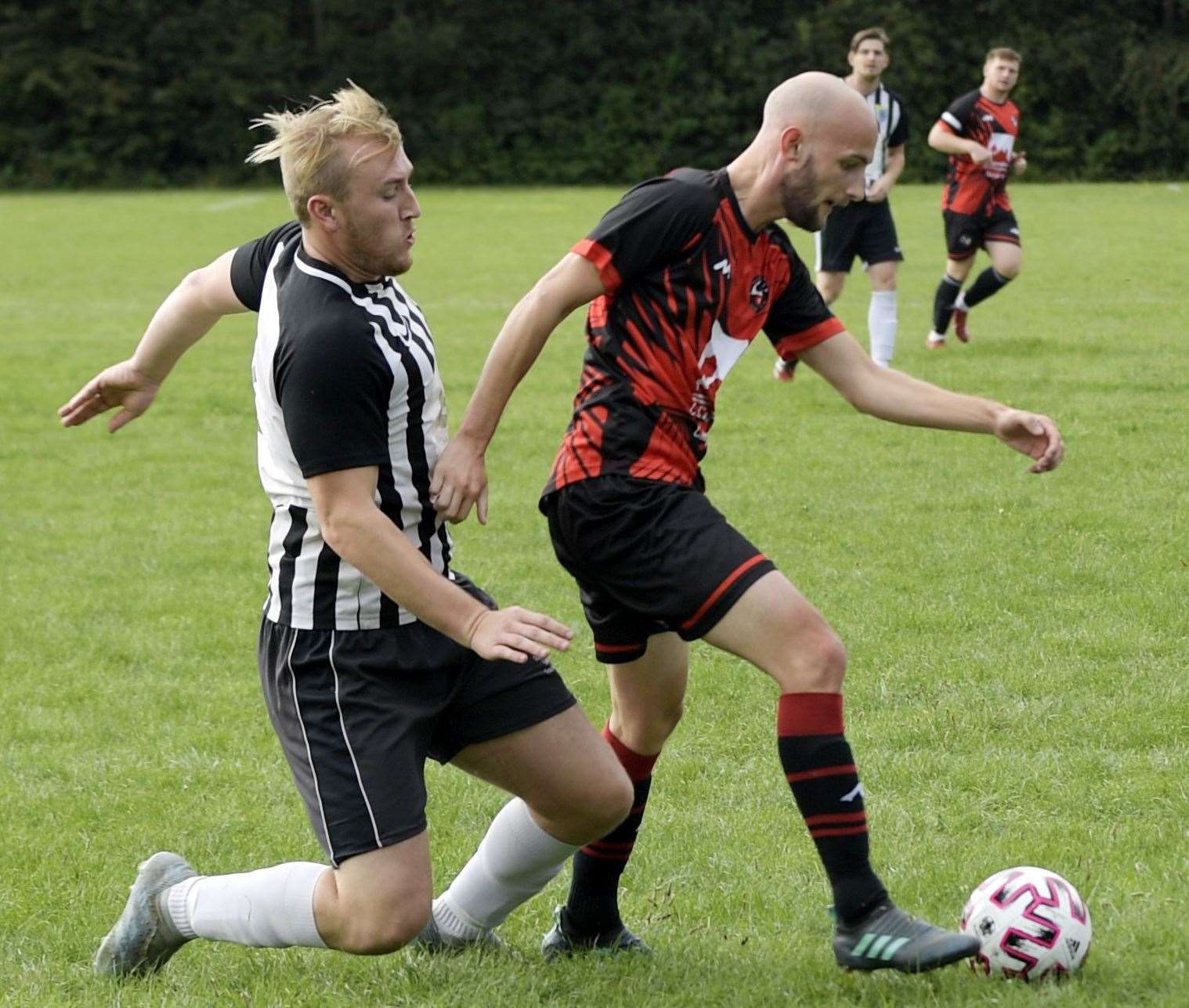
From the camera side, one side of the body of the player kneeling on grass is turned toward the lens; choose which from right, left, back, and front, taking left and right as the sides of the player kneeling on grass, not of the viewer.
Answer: right

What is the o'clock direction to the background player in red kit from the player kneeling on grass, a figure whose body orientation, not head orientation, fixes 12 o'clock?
The background player in red kit is roughly at 10 o'clock from the player kneeling on grass.

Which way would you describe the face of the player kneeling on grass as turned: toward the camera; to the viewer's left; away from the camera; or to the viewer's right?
to the viewer's right

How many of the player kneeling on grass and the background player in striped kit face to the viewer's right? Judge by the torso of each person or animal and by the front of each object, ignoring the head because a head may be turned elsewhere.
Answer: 1

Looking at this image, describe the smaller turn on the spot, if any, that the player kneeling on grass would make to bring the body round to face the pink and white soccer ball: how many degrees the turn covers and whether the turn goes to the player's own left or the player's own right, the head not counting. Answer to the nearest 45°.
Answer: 0° — they already face it

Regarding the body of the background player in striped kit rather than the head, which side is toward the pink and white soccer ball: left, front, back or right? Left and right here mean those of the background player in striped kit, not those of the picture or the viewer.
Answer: front

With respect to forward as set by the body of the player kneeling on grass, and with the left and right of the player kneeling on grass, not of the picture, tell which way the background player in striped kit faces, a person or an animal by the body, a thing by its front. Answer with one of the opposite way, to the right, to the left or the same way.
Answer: to the right

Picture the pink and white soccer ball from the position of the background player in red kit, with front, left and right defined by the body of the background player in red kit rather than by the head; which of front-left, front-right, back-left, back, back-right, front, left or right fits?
front-right

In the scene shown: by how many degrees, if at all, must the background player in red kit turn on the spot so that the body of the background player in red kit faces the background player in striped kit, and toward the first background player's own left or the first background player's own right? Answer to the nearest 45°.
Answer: approximately 90° to the first background player's own right

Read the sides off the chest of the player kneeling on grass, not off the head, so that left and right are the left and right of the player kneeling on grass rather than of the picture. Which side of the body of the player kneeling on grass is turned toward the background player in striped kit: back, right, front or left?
left
